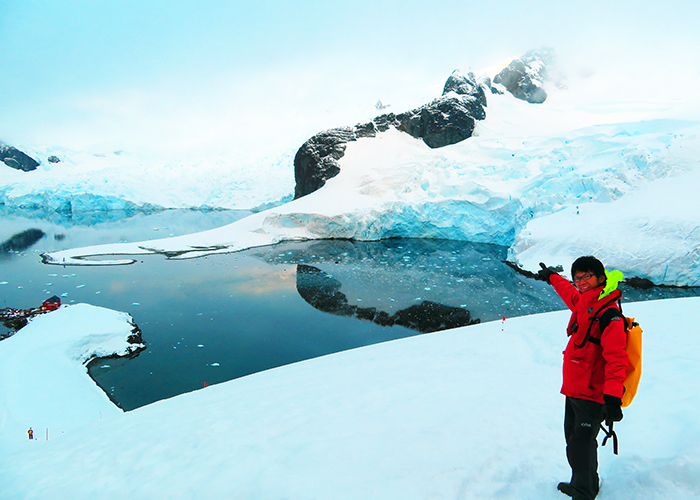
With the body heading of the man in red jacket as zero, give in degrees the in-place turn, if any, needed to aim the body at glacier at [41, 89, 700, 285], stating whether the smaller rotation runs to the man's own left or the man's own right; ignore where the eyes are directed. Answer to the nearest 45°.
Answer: approximately 135° to the man's own right

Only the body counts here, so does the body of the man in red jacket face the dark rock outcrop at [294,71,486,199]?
no

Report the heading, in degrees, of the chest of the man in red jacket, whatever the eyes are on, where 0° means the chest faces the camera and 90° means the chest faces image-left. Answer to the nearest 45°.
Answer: approximately 45°
